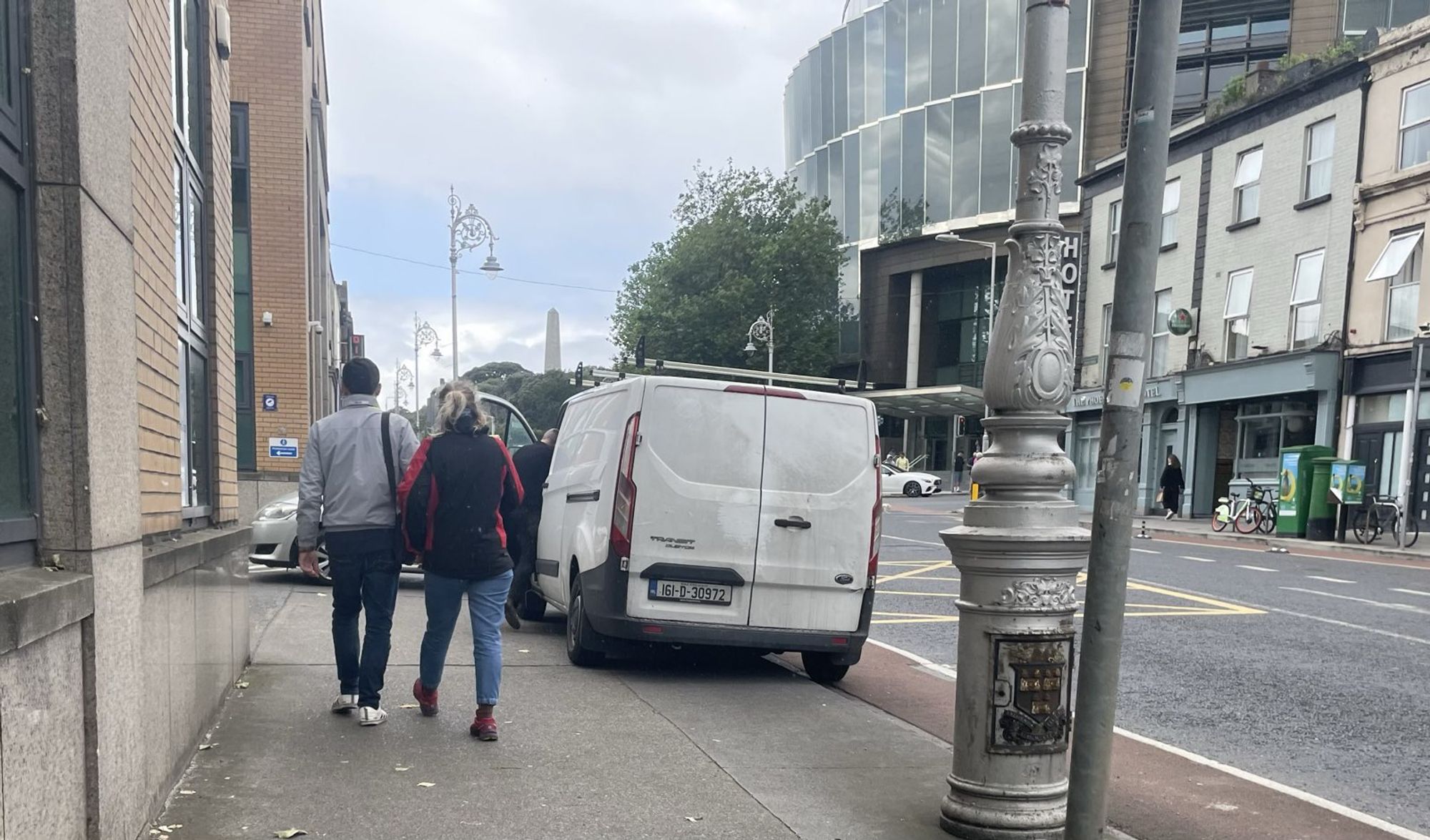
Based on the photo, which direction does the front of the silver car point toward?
to the viewer's left

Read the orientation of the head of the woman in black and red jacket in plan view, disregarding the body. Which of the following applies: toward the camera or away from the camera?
away from the camera

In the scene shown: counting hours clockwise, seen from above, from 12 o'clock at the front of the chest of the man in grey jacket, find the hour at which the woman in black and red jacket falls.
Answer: The woman in black and red jacket is roughly at 4 o'clock from the man in grey jacket.

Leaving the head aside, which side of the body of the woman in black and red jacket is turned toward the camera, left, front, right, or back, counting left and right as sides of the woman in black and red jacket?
back

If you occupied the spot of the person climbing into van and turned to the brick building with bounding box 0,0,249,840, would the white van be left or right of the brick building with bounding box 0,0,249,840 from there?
left

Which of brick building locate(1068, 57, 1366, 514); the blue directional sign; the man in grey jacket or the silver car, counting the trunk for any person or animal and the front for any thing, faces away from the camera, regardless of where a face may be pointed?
the man in grey jacket

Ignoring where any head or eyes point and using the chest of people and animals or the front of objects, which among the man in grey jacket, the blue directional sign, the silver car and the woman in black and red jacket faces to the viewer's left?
the silver car

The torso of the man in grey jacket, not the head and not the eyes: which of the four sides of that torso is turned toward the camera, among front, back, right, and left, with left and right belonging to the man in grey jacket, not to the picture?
back

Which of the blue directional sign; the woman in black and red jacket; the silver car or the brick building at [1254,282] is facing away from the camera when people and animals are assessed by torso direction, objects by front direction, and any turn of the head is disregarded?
the woman in black and red jacket

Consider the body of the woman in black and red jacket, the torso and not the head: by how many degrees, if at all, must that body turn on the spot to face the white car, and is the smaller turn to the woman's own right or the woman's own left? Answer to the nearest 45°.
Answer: approximately 45° to the woman's own right

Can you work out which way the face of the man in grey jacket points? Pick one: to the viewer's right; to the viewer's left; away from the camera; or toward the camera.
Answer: away from the camera

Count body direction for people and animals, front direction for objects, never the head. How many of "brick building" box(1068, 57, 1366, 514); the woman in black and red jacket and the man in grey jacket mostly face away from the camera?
2

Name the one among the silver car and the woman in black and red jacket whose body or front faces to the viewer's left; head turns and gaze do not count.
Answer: the silver car

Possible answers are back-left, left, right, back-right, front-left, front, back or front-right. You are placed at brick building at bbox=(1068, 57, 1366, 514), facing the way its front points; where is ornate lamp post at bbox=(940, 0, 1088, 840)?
front-left
